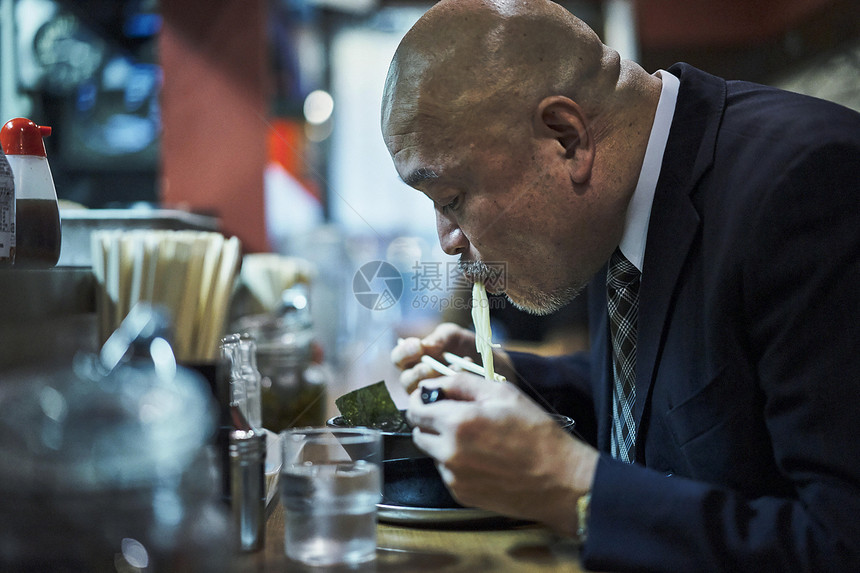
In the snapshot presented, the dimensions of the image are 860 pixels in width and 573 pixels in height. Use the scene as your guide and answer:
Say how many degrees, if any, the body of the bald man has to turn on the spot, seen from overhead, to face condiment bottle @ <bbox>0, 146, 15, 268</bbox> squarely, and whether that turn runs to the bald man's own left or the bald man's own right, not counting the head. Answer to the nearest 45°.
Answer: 0° — they already face it

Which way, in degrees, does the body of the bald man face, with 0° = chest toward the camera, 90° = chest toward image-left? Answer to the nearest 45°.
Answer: approximately 90°

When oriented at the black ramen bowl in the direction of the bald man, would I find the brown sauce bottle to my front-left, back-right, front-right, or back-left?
back-left
